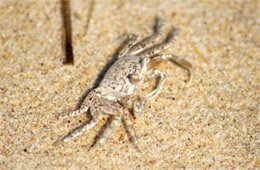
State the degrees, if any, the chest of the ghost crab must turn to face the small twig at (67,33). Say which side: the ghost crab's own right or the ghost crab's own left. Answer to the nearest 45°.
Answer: approximately 180°

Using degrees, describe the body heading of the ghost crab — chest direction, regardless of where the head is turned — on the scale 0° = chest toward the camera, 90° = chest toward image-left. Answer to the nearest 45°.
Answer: approximately 315°
